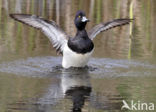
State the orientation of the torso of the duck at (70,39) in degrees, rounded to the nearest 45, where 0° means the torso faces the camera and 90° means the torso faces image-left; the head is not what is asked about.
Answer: approximately 315°
